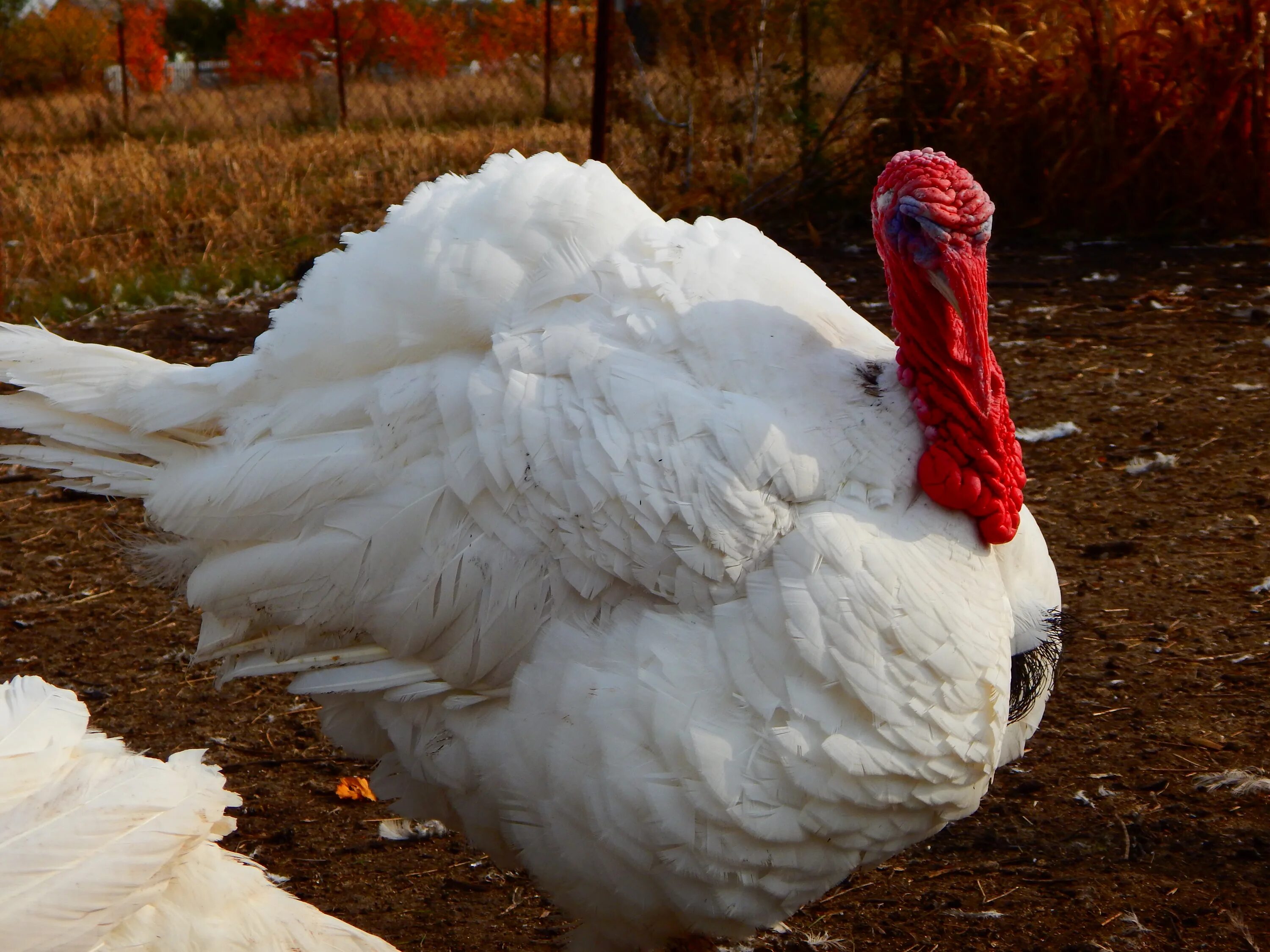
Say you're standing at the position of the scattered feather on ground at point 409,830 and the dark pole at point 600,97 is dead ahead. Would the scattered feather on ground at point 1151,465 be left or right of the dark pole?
right

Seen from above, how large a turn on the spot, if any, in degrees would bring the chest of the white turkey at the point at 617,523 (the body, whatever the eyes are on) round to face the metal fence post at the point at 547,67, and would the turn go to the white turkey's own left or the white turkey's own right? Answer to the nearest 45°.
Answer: approximately 135° to the white turkey's own left

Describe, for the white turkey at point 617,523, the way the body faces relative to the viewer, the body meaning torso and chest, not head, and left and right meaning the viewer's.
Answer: facing the viewer and to the right of the viewer

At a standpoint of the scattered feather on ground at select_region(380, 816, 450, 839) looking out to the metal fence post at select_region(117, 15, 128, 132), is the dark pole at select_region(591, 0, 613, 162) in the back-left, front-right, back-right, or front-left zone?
front-right

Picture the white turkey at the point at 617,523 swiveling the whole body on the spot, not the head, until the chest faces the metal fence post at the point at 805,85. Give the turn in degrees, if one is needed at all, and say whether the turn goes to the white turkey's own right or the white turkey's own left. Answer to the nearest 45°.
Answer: approximately 135° to the white turkey's own left

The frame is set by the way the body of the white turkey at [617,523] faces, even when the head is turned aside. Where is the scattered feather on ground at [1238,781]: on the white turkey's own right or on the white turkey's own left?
on the white turkey's own left

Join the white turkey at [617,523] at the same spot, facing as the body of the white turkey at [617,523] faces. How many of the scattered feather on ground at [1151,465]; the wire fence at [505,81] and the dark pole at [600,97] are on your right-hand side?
0

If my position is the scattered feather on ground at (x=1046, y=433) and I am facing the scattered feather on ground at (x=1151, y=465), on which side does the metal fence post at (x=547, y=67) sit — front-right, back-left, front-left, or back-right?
back-left

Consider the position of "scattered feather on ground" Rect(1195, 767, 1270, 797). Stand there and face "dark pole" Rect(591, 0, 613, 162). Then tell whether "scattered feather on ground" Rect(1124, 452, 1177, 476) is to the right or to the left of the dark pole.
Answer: right

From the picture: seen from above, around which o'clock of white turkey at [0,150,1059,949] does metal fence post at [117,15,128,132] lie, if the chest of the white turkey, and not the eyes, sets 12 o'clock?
The metal fence post is roughly at 7 o'clock from the white turkey.

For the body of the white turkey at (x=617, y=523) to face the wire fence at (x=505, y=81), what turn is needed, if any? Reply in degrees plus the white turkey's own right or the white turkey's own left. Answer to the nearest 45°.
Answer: approximately 135° to the white turkey's own left

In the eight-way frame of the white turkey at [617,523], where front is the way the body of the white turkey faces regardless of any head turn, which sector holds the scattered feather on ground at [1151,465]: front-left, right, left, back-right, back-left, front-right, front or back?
left

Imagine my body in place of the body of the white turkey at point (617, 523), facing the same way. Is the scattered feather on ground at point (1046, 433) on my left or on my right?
on my left

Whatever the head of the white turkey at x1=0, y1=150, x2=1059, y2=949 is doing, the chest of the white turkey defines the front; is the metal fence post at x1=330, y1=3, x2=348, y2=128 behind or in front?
behind
